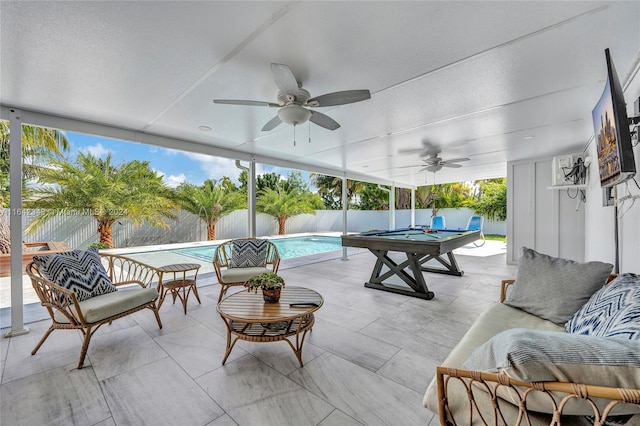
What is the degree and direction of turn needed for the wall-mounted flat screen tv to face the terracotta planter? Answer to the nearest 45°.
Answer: approximately 45° to its left

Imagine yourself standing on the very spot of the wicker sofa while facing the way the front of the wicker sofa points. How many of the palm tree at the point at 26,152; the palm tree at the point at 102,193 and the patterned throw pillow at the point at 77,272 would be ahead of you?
3

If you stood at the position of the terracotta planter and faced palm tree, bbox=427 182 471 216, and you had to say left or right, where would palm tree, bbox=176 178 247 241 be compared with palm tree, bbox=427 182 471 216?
left

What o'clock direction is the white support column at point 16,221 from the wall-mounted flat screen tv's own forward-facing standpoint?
The white support column is roughly at 11 o'clock from the wall-mounted flat screen tv.

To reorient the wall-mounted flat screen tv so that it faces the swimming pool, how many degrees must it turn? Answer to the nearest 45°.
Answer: approximately 45° to its right

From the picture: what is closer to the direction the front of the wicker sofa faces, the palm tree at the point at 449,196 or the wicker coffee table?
the wicker coffee table

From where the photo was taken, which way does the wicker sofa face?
to the viewer's left

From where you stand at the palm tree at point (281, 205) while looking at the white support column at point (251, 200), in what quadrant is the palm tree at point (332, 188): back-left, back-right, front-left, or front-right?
back-left

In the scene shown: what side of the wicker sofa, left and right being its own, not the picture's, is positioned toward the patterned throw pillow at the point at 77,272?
front

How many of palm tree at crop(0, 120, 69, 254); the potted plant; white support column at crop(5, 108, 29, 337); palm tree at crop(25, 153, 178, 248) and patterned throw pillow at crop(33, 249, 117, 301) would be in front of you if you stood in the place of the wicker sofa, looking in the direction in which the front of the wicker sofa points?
5

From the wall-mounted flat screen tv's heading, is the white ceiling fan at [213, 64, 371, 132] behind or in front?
in front

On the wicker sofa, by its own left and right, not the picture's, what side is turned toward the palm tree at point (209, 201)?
front

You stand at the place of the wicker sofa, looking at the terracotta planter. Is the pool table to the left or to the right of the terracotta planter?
right

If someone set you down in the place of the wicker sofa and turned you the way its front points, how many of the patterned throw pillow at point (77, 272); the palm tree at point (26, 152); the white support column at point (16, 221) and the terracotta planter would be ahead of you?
4

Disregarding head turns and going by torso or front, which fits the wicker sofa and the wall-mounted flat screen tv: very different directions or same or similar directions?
same or similar directions

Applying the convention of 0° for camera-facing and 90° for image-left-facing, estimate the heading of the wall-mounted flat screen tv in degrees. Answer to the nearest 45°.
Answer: approximately 90°

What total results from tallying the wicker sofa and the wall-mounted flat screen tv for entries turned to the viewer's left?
2

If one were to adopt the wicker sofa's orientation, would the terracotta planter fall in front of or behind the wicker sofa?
in front
